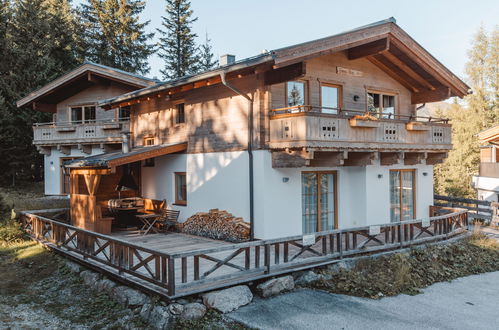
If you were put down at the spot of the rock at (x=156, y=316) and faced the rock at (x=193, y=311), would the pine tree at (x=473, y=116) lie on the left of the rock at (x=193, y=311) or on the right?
left

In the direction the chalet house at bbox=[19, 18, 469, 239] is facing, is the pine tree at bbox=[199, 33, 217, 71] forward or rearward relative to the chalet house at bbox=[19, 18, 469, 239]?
rearward

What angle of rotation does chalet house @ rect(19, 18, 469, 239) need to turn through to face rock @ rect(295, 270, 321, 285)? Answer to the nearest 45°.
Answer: approximately 45° to its right

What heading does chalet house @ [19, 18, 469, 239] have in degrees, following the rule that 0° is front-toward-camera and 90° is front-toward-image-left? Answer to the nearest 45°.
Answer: approximately 315°

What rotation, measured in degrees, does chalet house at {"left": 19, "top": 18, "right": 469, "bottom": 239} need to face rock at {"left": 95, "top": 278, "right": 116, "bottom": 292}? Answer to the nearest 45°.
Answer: approximately 90° to its right

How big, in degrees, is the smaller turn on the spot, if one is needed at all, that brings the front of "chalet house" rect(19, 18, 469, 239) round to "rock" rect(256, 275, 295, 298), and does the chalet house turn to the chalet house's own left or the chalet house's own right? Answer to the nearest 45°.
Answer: approximately 45° to the chalet house's own right

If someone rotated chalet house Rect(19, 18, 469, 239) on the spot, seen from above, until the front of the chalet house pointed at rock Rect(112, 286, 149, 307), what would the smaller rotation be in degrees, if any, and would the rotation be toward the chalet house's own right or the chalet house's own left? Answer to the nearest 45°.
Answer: approximately 90° to the chalet house's own right

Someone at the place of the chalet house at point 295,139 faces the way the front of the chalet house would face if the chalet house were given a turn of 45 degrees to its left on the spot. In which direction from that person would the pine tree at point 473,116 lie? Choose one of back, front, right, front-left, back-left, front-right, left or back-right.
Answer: front-left
